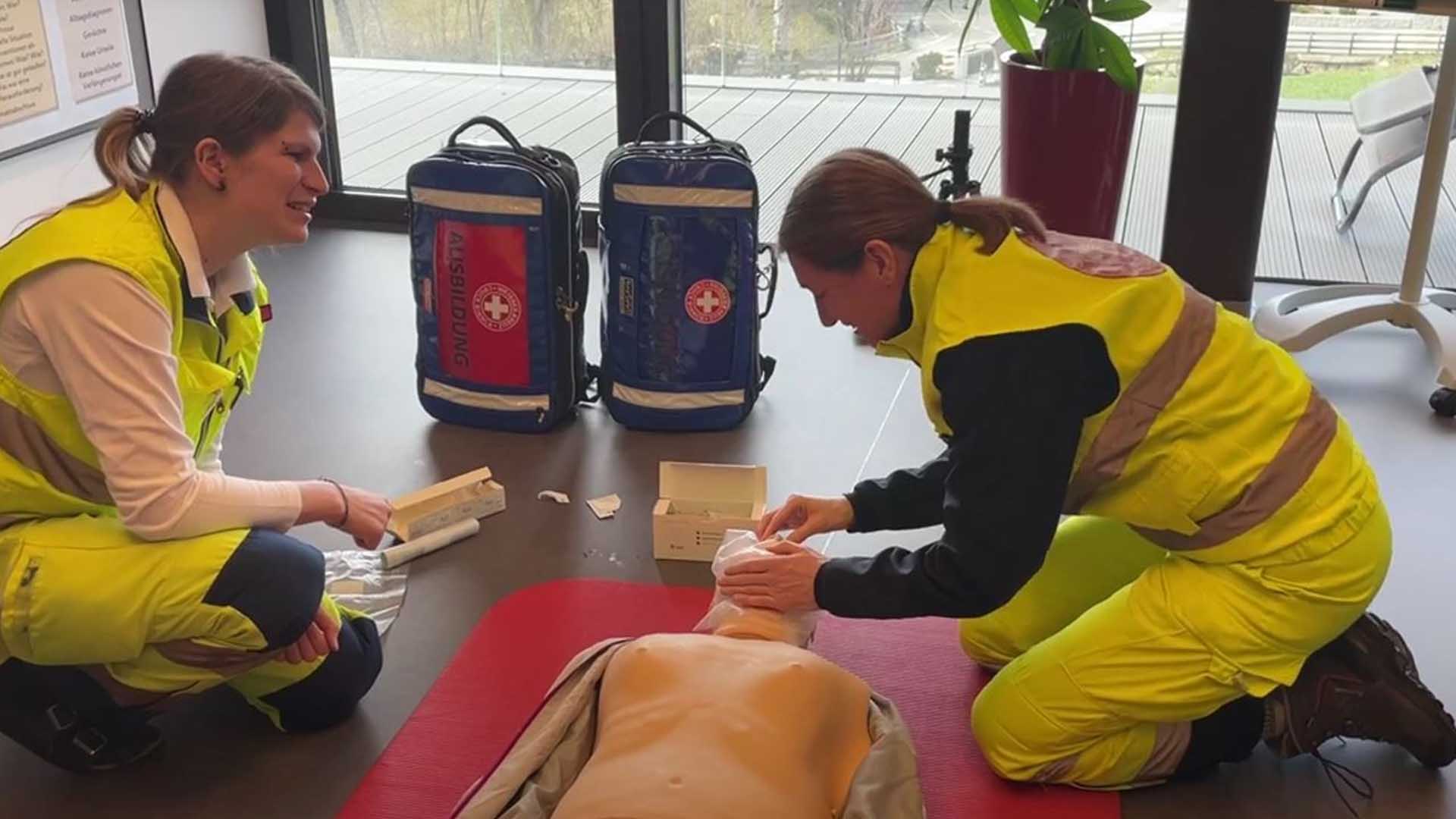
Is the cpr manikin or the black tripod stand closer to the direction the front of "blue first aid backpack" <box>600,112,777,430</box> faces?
the cpr manikin

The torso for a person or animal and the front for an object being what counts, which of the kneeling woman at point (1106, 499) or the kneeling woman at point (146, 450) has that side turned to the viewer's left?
the kneeling woman at point (1106, 499)

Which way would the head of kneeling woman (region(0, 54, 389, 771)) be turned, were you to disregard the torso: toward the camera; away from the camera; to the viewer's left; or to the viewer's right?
to the viewer's right

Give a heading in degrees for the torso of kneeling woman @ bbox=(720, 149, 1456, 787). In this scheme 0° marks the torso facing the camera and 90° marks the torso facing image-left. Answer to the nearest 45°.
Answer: approximately 90°

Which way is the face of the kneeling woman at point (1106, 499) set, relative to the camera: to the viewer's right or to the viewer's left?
to the viewer's left

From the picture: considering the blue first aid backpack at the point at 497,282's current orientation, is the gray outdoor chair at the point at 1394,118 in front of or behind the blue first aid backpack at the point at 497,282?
behind

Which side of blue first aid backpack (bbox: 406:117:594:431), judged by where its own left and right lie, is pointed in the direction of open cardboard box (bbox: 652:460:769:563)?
left

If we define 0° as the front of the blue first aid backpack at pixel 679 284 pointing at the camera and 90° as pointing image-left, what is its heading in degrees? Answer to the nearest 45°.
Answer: approximately 0°

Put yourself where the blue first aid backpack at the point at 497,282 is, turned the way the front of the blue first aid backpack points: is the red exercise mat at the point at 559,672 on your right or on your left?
on your left

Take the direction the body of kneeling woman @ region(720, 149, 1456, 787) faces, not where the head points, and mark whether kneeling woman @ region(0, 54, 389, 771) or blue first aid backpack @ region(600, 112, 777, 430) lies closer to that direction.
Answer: the kneeling woman

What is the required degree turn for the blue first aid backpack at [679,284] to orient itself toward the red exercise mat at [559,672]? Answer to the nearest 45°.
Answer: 0° — it already faces it

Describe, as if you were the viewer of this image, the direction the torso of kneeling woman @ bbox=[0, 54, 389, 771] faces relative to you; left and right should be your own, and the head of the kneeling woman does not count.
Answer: facing to the right of the viewer
